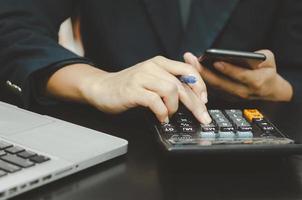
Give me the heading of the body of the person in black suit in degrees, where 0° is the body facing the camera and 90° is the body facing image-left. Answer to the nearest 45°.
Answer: approximately 0°
